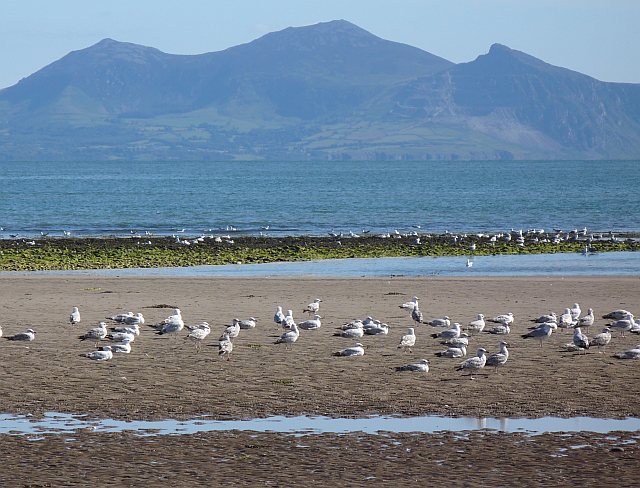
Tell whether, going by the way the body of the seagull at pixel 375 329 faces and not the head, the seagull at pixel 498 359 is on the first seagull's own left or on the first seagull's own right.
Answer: on the first seagull's own right

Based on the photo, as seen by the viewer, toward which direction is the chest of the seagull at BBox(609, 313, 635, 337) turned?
to the viewer's right

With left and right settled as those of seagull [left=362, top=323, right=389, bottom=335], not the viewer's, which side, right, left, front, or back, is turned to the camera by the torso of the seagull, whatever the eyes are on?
right
